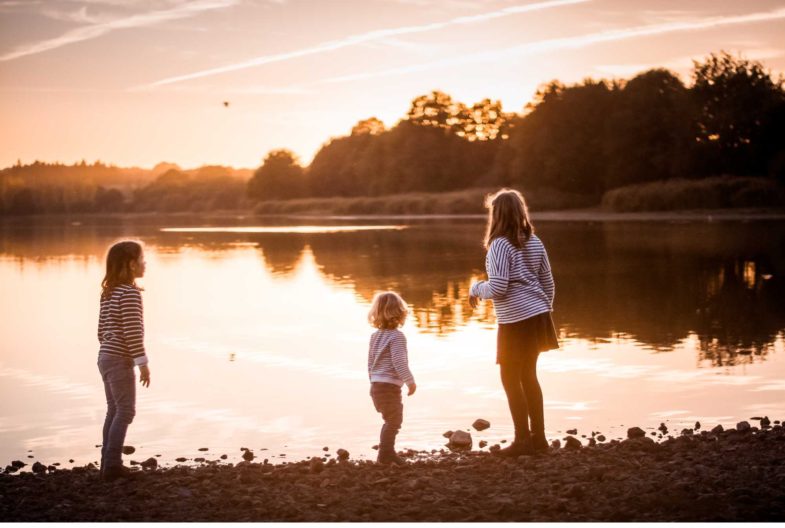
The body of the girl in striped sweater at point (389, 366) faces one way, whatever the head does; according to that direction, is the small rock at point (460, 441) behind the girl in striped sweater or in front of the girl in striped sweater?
in front

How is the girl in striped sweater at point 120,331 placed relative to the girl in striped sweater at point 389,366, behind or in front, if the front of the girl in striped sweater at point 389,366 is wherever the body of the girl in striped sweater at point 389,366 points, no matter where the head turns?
behind

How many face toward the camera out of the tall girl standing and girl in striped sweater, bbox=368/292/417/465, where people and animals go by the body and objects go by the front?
0

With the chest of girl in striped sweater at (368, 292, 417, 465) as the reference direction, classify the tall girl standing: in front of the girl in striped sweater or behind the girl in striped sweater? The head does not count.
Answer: in front

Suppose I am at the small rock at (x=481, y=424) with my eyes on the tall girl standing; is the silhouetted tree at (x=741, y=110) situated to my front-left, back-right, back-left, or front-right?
back-left

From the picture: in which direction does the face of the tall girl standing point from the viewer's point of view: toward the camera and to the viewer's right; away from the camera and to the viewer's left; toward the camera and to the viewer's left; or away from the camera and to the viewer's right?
away from the camera and to the viewer's left

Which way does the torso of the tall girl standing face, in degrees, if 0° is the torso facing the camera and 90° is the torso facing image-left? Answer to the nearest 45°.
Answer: approximately 135°

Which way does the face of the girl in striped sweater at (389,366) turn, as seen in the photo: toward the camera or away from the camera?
away from the camera

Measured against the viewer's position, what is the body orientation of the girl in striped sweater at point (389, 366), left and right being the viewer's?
facing away from the viewer and to the right of the viewer

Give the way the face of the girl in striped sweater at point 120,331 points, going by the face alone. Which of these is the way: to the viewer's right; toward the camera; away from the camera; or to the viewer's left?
to the viewer's right

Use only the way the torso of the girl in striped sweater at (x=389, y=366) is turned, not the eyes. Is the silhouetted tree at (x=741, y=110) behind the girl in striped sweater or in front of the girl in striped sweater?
in front
